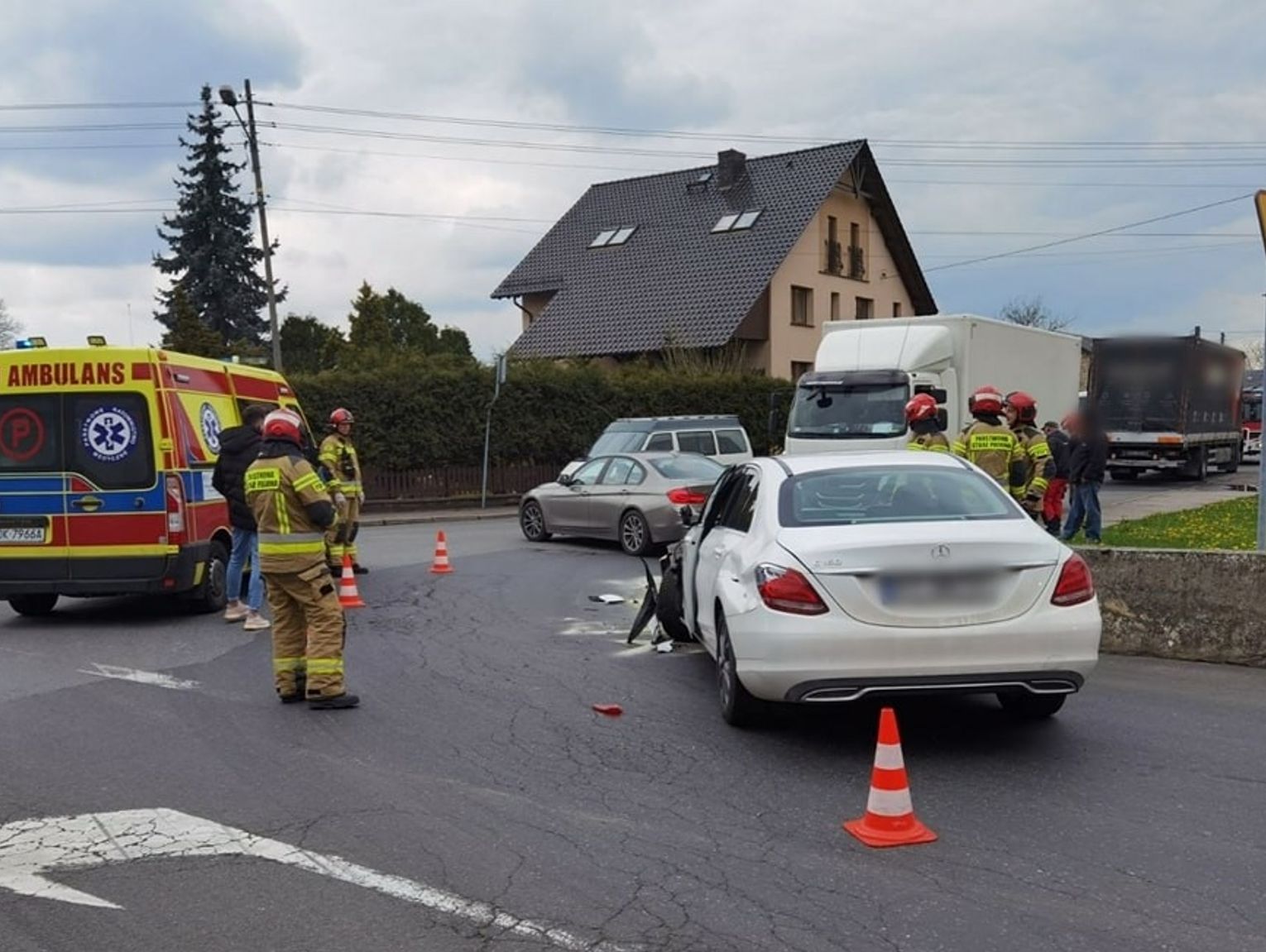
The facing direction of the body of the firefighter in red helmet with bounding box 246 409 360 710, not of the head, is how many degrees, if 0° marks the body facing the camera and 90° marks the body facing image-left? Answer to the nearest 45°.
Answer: approximately 225°

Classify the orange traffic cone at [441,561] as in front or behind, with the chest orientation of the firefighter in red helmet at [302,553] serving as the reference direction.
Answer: in front

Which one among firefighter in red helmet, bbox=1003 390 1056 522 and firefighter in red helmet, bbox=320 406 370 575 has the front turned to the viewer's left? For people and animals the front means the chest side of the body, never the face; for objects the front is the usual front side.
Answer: firefighter in red helmet, bbox=1003 390 1056 522

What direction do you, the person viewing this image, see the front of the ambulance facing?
facing away from the viewer and to the right of the viewer

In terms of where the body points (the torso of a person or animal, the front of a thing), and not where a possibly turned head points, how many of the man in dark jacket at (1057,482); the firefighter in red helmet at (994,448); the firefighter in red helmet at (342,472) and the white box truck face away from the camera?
1

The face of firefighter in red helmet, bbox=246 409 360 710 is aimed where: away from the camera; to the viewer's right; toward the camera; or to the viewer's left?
away from the camera

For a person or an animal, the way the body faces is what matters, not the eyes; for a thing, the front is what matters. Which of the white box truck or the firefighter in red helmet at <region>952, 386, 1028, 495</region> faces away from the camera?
the firefighter in red helmet

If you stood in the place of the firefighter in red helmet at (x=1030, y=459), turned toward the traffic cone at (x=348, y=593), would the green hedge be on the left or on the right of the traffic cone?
right

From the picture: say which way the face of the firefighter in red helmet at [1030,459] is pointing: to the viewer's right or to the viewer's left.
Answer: to the viewer's left

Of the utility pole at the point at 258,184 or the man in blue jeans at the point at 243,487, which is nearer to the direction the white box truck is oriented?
the man in blue jeans

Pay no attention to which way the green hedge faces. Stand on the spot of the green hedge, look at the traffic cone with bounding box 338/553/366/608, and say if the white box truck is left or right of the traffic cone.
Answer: left

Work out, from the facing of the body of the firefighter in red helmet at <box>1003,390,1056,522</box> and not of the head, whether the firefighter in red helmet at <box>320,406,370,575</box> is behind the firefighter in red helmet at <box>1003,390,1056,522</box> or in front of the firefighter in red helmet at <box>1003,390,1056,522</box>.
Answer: in front

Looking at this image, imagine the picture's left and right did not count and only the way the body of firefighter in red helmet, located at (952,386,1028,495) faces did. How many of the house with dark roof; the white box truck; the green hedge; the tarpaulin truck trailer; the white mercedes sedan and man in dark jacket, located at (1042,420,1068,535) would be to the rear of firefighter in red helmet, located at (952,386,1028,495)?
1

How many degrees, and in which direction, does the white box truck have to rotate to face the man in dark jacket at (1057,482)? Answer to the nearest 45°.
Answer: approximately 90° to its left
